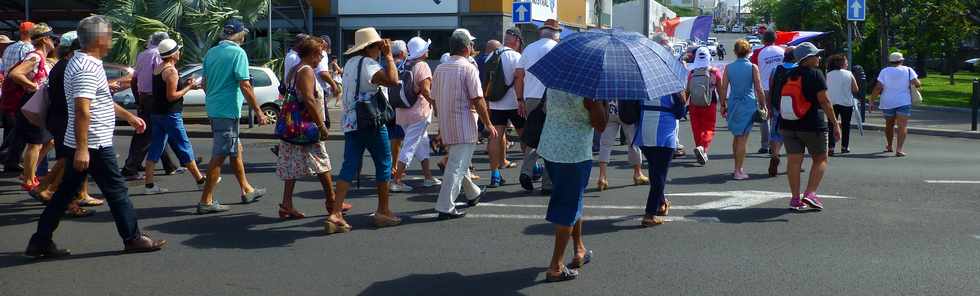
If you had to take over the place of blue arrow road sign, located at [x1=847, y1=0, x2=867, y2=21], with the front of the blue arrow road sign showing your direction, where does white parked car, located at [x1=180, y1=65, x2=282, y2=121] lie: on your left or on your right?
on your right

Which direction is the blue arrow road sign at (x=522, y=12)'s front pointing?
toward the camera

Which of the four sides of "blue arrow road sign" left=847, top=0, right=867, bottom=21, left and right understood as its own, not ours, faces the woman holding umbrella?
front

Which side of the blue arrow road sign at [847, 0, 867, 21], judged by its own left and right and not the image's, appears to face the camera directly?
front

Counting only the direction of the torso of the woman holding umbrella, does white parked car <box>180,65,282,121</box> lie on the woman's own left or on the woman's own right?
on the woman's own left

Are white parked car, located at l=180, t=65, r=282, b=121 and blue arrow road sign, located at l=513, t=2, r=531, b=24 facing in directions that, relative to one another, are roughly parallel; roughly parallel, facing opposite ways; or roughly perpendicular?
roughly perpendicular

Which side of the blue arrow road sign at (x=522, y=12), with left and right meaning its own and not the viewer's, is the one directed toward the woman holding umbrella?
front

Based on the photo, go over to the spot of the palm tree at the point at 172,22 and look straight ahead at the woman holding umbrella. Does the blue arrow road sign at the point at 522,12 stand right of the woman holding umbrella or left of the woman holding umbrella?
left

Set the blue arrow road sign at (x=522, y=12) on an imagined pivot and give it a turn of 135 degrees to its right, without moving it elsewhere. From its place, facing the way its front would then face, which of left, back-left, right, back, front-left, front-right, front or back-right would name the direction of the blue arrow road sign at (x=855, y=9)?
back-right

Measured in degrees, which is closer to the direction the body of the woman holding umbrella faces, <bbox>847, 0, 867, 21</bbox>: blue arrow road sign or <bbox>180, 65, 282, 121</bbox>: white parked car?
the blue arrow road sign

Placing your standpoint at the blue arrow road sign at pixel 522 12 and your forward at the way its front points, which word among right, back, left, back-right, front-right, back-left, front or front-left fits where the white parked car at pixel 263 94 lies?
right

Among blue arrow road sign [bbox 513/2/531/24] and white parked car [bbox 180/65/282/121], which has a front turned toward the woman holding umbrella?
the blue arrow road sign

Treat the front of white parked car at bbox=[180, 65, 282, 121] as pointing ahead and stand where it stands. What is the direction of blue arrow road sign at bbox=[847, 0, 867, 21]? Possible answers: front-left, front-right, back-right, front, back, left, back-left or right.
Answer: back

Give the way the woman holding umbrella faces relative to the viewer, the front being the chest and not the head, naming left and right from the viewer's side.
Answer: facing away from the viewer and to the right of the viewer

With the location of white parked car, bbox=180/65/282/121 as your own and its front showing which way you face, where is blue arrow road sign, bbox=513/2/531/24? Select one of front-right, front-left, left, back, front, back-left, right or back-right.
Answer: back

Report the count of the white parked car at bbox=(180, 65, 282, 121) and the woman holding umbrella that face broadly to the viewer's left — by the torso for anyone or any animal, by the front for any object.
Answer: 1

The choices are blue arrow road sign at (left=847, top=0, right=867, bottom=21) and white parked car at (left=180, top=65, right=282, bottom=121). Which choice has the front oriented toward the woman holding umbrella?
the blue arrow road sign
